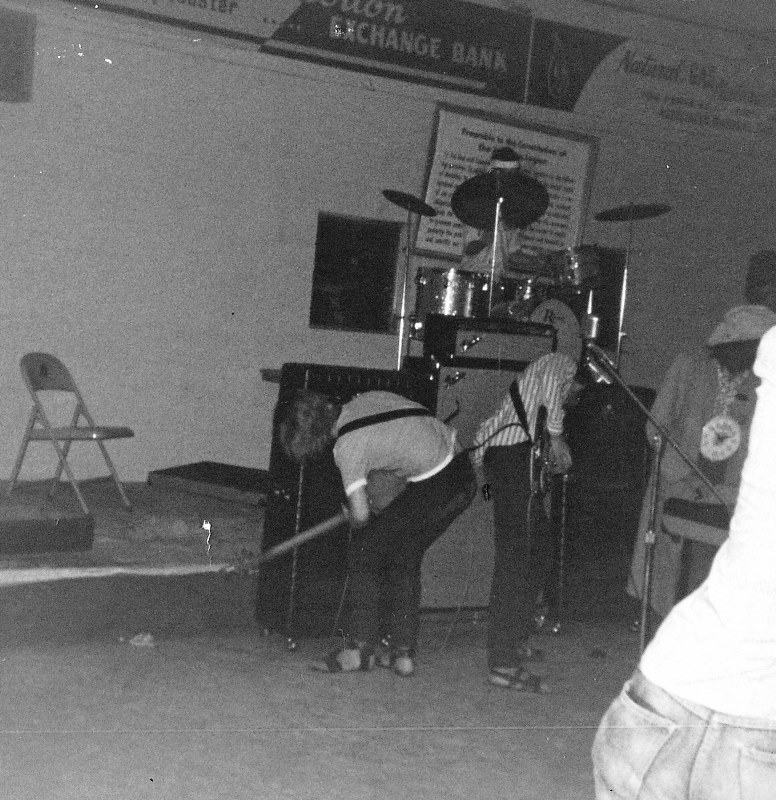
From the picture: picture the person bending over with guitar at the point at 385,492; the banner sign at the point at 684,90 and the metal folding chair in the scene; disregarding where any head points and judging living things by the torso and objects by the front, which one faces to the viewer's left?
the person bending over with guitar

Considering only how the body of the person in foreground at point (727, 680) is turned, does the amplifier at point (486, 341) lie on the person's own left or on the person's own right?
on the person's own left

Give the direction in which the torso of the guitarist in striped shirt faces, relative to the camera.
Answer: to the viewer's right

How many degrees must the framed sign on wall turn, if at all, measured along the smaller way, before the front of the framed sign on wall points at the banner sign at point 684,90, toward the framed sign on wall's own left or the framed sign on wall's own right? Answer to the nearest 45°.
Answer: approximately 135° to the framed sign on wall's own left

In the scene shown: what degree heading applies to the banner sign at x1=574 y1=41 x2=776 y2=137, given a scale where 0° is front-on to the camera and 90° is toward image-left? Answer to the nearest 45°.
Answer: approximately 0°

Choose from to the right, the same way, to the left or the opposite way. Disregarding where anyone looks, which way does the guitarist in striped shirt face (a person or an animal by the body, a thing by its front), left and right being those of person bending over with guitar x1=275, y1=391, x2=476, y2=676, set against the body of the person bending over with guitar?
the opposite way

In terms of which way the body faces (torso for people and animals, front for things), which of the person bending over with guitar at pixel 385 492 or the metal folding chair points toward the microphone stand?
the metal folding chair

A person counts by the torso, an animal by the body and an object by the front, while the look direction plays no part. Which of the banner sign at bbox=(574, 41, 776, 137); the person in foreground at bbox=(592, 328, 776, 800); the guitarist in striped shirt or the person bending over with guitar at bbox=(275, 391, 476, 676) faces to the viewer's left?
the person bending over with guitar at bbox=(275, 391, 476, 676)

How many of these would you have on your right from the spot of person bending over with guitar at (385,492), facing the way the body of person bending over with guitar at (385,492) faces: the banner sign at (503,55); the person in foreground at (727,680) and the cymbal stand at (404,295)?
2

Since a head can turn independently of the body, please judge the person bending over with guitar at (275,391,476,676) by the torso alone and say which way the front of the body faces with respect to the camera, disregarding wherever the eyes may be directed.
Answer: to the viewer's left

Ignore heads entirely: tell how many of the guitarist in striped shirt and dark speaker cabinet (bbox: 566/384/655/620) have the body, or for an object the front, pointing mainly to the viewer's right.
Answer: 1

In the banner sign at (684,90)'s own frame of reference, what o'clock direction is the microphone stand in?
The microphone stand is roughly at 12 o'clock from the banner sign.

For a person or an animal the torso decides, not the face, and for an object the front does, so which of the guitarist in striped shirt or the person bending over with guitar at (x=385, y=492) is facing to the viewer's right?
the guitarist in striped shirt

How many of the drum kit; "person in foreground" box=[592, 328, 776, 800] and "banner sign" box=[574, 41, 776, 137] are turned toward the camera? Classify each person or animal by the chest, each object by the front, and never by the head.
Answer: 2
